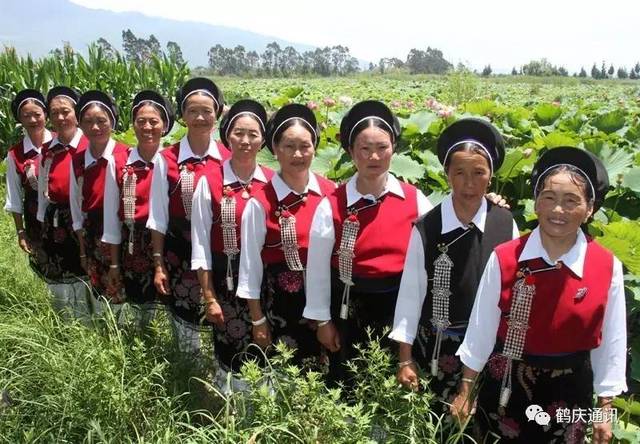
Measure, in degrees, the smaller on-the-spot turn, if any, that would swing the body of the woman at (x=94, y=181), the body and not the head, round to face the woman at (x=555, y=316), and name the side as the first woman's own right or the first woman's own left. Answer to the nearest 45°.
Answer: approximately 45° to the first woman's own left

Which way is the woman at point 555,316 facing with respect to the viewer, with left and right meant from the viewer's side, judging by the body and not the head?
facing the viewer

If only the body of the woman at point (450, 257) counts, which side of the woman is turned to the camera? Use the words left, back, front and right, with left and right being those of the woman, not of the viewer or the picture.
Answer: front

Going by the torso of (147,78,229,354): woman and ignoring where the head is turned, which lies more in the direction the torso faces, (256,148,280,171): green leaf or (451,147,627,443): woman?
the woman

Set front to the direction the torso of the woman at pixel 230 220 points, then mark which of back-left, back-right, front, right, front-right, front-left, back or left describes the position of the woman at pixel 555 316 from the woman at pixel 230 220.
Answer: front-left

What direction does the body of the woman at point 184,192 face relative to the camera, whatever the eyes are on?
toward the camera

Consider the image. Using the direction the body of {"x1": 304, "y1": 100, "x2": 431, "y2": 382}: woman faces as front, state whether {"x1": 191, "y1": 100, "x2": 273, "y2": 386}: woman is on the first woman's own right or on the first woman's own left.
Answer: on the first woman's own right

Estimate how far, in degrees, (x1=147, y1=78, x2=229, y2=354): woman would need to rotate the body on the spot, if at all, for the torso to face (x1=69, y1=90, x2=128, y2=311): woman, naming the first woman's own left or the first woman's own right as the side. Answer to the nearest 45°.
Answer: approximately 135° to the first woman's own right

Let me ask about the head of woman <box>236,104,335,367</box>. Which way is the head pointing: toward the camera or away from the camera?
toward the camera

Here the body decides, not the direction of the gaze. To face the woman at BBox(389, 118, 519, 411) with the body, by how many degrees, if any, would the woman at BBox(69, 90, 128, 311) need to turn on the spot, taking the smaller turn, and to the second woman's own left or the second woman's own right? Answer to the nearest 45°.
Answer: approximately 45° to the second woman's own left

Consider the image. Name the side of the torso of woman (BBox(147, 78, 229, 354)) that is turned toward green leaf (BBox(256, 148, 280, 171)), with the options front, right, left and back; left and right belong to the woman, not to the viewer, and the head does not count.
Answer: back

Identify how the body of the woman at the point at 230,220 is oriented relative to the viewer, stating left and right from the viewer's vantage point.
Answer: facing the viewer

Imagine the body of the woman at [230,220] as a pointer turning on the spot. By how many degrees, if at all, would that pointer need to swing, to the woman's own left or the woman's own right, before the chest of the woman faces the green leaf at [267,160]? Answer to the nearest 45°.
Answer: approximately 180°

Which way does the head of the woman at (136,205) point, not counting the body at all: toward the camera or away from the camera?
toward the camera
